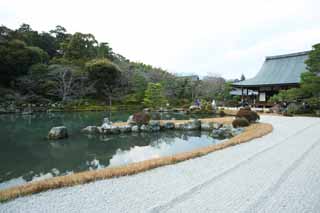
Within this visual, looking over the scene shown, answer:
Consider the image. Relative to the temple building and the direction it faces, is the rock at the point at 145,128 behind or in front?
in front

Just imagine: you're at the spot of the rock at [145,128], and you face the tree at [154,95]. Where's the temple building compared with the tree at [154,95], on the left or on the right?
right

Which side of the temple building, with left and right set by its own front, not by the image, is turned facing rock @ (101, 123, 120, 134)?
front

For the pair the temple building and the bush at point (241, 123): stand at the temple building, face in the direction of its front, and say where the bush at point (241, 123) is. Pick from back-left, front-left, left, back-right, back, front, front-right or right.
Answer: front-left

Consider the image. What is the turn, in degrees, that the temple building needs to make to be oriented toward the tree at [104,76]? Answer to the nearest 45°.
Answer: approximately 45° to its right

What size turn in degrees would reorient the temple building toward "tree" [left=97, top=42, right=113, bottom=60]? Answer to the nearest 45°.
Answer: approximately 45° to its right

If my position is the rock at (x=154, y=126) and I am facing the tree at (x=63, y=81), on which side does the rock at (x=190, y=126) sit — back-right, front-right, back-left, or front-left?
back-right

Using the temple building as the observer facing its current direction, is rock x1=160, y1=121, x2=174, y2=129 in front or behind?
in front

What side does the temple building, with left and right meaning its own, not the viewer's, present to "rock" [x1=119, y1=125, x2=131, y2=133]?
front

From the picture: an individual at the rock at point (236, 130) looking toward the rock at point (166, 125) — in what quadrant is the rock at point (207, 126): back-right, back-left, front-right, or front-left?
front-right

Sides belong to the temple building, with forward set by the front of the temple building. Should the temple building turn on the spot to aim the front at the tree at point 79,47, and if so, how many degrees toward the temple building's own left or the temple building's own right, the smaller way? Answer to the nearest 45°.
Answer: approximately 45° to the temple building's own right

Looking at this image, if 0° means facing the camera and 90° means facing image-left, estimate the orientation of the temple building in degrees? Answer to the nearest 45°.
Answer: approximately 45°

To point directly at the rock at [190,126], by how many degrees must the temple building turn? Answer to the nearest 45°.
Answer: approximately 45° to its left

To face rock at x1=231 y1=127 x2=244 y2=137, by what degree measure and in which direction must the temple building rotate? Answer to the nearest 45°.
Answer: approximately 45° to its left
